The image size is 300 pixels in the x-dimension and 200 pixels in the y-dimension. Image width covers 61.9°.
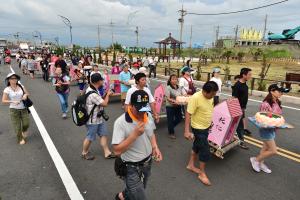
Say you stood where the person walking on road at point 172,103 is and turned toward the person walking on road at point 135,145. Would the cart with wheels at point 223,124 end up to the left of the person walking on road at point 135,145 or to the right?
left

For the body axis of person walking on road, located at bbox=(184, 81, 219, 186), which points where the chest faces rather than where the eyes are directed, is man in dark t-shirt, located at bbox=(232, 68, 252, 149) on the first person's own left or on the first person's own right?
on the first person's own left

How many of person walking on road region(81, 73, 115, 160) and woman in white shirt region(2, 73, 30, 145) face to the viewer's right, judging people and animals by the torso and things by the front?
1

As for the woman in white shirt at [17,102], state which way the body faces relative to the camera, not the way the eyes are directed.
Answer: toward the camera

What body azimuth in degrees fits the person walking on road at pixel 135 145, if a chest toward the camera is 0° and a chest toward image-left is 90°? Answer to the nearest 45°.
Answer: approximately 315°

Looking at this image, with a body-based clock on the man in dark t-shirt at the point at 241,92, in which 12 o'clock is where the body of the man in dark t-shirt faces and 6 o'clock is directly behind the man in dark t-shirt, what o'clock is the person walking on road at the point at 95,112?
The person walking on road is roughly at 3 o'clock from the man in dark t-shirt.

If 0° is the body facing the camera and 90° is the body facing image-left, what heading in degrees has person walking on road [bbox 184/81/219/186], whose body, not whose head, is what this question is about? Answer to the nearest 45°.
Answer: approximately 315°

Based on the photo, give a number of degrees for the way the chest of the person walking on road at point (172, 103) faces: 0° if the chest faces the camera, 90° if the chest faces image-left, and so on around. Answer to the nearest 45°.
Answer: approximately 315°

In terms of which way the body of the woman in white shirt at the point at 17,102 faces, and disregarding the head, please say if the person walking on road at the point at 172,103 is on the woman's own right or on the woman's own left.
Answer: on the woman's own left

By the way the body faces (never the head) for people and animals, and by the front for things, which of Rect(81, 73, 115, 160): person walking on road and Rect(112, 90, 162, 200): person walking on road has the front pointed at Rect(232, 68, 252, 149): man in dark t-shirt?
Rect(81, 73, 115, 160): person walking on road

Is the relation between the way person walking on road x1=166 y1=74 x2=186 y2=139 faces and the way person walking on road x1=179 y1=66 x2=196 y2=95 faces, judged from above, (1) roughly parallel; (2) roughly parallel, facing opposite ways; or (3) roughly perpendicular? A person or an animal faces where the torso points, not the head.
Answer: roughly parallel

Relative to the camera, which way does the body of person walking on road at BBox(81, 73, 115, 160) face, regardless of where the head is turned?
to the viewer's right
